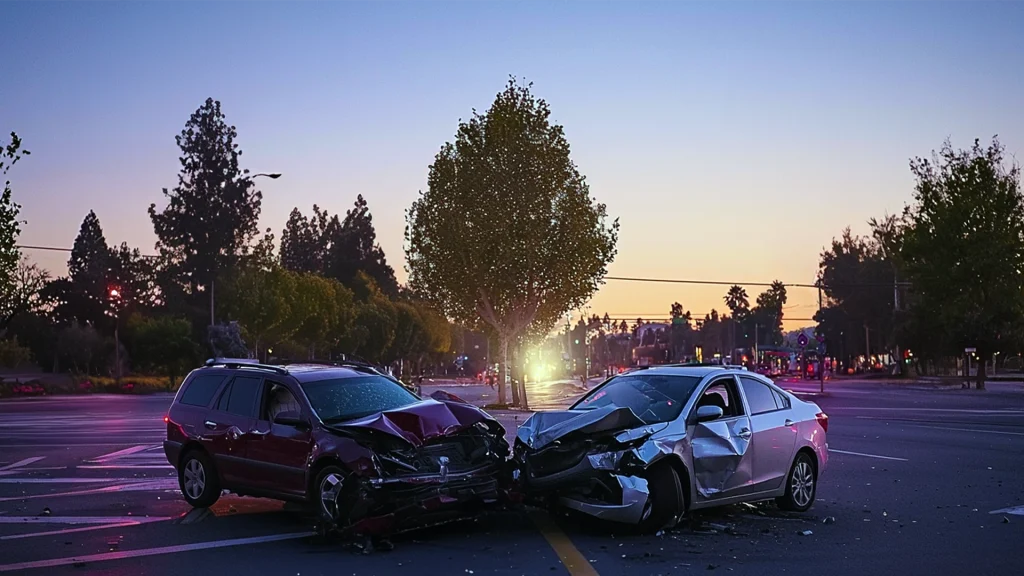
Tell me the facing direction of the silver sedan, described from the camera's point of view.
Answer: facing the viewer and to the left of the viewer

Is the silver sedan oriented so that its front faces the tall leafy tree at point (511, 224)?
no

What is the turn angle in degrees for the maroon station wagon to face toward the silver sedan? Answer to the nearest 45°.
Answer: approximately 45° to its left

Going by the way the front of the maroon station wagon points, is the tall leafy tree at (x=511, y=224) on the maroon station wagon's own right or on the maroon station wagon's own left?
on the maroon station wagon's own left

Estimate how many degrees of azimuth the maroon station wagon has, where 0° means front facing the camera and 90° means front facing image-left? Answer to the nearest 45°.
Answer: approximately 315°

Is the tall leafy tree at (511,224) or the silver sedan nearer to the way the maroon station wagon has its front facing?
the silver sedan

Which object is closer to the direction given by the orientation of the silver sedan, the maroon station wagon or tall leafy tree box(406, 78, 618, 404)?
the maroon station wagon

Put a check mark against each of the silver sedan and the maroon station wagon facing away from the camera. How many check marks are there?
0
